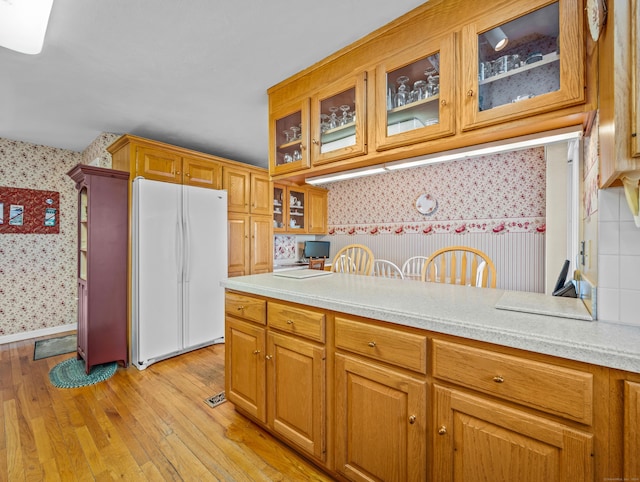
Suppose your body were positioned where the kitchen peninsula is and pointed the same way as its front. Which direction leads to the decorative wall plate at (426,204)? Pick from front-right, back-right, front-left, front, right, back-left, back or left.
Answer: back-right

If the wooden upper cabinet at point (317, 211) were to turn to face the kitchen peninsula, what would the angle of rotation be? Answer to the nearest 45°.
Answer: approximately 45° to its right

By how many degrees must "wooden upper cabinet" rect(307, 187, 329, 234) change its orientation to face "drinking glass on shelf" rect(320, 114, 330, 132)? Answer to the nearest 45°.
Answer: approximately 45° to its right

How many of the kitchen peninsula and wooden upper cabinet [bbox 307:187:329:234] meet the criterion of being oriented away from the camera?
0

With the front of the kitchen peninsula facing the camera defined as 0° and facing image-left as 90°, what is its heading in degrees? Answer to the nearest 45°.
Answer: approximately 45°

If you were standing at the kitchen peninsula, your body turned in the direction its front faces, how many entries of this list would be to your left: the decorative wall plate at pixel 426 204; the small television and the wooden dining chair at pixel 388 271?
0

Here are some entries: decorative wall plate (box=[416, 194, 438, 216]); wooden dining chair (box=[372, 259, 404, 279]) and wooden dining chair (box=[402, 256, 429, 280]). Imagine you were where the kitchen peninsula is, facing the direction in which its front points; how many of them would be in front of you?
0

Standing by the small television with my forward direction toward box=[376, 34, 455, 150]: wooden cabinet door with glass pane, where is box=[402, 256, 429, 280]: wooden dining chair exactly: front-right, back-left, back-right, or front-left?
front-left

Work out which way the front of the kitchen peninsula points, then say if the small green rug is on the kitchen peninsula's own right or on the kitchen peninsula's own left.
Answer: on the kitchen peninsula's own right

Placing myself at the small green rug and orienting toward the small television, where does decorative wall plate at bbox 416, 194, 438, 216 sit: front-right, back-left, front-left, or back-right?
front-right
